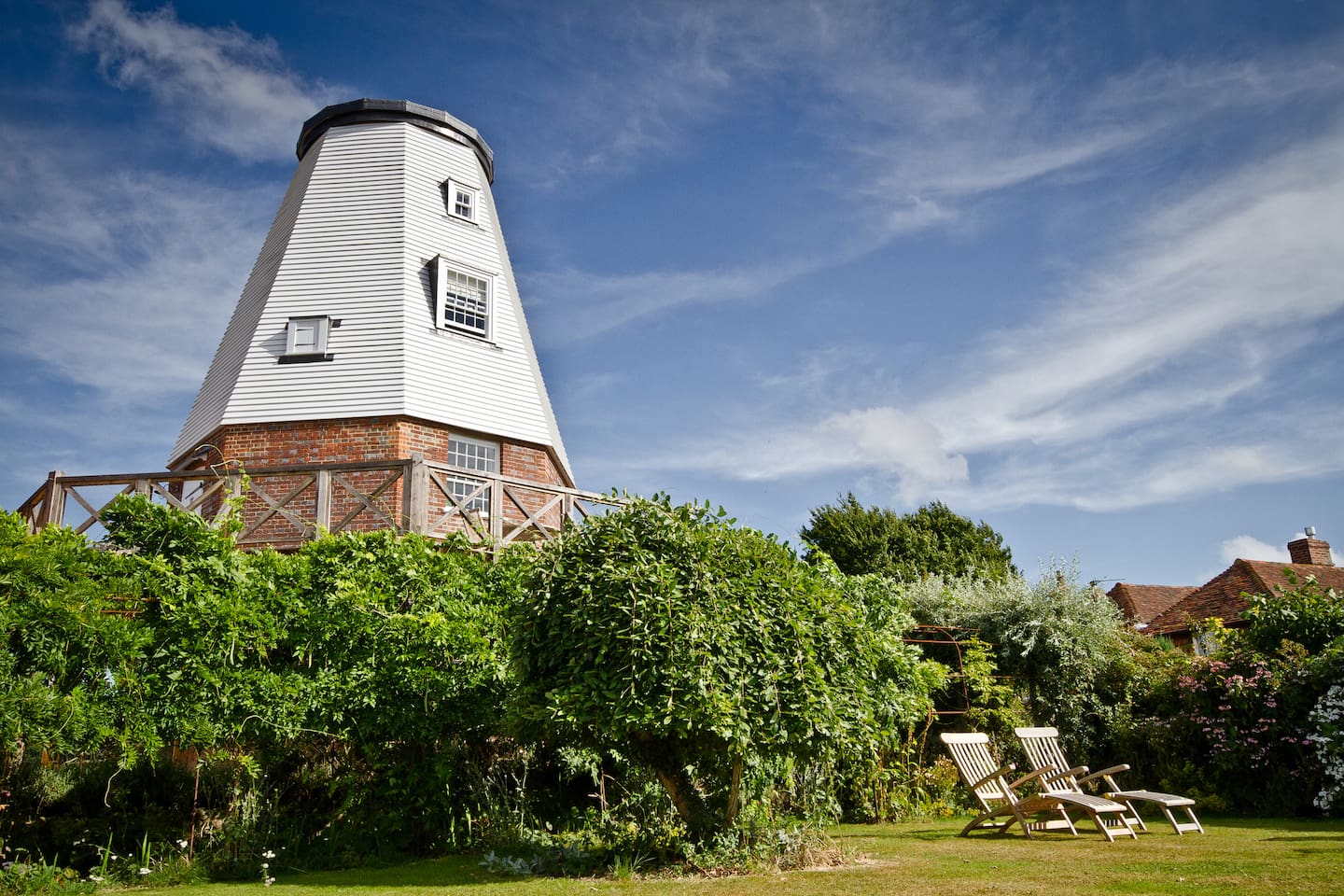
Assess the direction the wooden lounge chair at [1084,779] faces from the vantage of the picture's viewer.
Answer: facing the viewer and to the right of the viewer

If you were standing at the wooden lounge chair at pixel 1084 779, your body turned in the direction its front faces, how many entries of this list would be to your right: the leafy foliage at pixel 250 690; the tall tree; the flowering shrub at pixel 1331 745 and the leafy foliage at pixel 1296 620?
1

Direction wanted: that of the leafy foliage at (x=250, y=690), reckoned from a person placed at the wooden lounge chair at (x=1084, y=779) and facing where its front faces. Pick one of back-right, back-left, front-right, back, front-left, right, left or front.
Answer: right

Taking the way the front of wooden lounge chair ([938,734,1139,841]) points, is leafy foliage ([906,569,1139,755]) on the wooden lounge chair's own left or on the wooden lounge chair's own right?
on the wooden lounge chair's own left

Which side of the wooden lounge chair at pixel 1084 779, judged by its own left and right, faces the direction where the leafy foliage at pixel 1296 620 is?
left

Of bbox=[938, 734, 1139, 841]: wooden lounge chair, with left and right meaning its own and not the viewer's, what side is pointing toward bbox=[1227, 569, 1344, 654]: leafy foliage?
left
